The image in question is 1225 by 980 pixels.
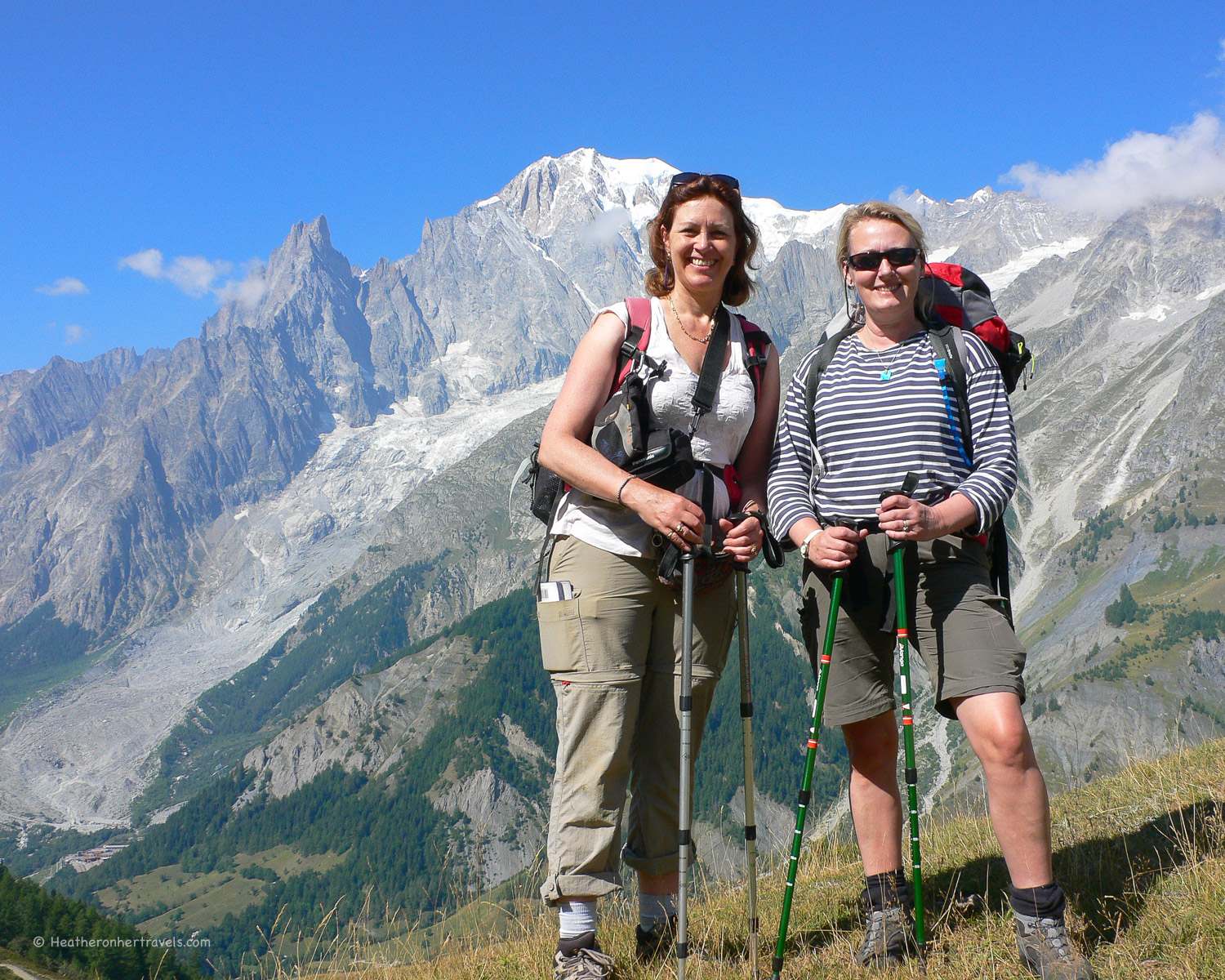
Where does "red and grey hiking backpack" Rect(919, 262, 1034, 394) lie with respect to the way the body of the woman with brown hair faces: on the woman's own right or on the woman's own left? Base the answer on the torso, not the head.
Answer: on the woman's own left

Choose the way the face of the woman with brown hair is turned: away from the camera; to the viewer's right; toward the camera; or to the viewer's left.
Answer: toward the camera

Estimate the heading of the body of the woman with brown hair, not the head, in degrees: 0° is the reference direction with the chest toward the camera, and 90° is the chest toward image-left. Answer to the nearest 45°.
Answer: approximately 315°
